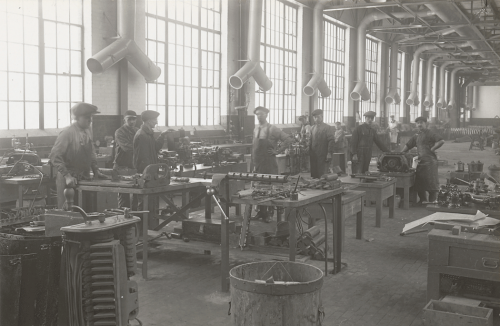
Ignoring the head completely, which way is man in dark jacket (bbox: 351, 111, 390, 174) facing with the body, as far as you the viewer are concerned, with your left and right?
facing the viewer and to the right of the viewer

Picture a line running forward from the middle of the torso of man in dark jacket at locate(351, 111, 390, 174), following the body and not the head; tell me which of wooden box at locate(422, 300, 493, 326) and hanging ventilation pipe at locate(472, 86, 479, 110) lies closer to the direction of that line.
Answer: the wooden box

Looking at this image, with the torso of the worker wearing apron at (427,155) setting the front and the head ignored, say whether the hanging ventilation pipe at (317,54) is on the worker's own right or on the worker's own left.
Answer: on the worker's own right

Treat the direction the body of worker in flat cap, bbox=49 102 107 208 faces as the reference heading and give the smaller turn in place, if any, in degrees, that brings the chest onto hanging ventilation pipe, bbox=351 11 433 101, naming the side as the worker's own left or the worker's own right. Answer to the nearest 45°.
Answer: approximately 90° to the worker's own left

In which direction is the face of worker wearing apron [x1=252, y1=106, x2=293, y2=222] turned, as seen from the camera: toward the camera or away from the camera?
toward the camera

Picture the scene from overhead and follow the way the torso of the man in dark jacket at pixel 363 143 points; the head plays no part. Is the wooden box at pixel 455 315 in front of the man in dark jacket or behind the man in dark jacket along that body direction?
in front

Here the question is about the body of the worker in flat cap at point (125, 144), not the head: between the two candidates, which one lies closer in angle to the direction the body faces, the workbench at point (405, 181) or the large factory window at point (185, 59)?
the workbench

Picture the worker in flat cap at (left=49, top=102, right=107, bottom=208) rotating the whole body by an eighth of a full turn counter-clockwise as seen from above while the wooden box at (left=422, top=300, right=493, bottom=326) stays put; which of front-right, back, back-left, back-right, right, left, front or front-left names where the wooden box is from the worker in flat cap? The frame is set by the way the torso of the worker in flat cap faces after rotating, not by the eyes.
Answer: front-right

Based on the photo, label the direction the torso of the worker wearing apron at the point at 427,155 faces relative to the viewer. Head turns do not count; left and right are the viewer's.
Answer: facing the viewer and to the left of the viewer

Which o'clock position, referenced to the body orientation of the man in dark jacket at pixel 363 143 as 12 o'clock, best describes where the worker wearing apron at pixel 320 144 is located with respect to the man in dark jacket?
The worker wearing apron is roughly at 3 o'clock from the man in dark jacket.

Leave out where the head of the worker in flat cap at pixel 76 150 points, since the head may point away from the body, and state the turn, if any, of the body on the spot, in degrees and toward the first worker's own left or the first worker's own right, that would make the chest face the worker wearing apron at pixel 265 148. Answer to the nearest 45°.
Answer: approximately 90° to the first worker's own left

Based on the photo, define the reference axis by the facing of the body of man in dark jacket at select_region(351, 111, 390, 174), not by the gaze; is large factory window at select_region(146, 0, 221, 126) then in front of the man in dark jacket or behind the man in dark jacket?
behind

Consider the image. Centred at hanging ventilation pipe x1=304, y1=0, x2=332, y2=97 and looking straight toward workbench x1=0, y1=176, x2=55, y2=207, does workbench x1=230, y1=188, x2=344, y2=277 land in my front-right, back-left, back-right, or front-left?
front-left

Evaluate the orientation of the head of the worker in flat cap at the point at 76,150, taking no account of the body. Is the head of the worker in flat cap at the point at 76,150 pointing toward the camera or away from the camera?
toward the camera

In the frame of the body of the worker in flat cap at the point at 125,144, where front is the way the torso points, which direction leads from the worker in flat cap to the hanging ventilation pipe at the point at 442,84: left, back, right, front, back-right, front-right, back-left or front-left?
left

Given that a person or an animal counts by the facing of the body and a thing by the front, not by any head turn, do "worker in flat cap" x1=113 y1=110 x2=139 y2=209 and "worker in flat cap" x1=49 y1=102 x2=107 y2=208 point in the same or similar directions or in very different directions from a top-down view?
same or similar directions
